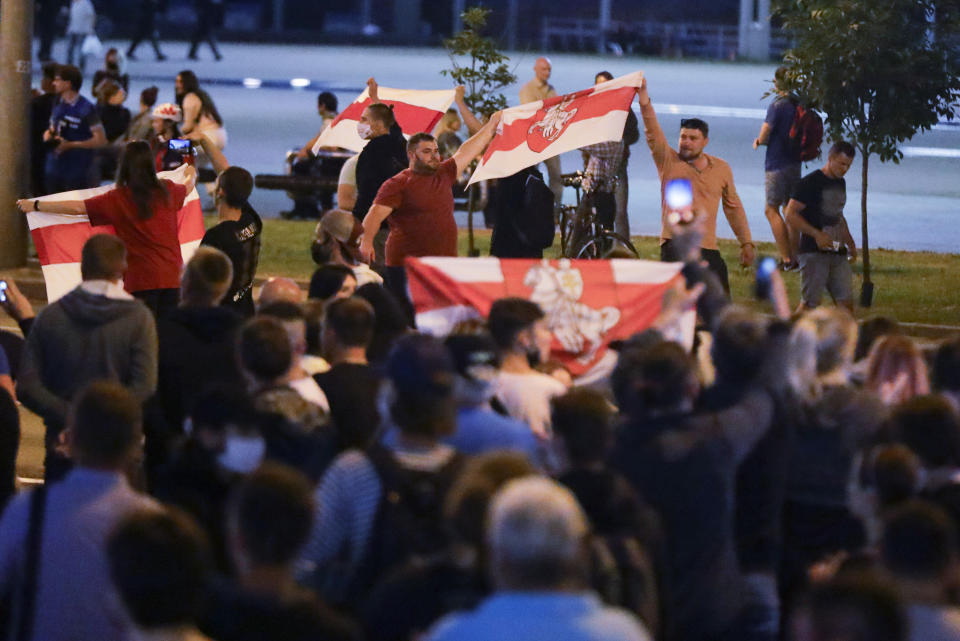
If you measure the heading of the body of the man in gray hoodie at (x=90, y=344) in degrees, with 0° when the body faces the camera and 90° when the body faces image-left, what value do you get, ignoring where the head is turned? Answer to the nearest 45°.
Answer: approximately 180°

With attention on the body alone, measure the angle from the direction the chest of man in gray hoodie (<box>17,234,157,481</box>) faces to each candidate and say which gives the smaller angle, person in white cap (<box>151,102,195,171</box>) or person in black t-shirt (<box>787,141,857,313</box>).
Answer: the person in white cap

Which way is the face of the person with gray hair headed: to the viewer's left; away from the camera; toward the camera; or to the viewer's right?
away from the camera

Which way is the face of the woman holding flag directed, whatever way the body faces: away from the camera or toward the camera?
away from the camera

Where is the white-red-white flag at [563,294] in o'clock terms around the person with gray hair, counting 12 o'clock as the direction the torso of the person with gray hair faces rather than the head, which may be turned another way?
The white-red-white flag is roughly at 12 o'clock from the person with gray hair.

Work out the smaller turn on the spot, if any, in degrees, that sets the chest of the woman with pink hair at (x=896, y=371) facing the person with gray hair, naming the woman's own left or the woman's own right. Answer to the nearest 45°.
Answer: approximately 180°

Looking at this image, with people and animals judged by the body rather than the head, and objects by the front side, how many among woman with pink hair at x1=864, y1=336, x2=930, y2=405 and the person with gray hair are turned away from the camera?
2

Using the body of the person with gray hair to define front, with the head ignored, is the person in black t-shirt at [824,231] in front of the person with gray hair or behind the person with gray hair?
in front

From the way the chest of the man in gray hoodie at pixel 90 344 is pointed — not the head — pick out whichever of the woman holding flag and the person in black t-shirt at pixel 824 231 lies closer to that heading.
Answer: the woman holding flag

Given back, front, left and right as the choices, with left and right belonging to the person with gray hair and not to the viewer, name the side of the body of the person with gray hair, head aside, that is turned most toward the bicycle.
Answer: front

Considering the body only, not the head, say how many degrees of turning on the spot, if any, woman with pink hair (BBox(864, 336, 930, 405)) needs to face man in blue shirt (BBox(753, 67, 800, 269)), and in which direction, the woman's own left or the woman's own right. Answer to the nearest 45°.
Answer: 0° — they already face them

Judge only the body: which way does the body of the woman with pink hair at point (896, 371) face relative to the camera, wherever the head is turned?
away from the camera

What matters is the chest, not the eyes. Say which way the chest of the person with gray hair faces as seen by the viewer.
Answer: away from the camera

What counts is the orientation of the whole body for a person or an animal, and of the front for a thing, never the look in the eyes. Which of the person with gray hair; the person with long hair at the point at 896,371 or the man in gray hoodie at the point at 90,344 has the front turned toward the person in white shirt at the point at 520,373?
the person with gray hair

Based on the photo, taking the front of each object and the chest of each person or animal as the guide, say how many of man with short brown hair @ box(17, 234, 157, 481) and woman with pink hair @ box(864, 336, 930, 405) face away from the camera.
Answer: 2
